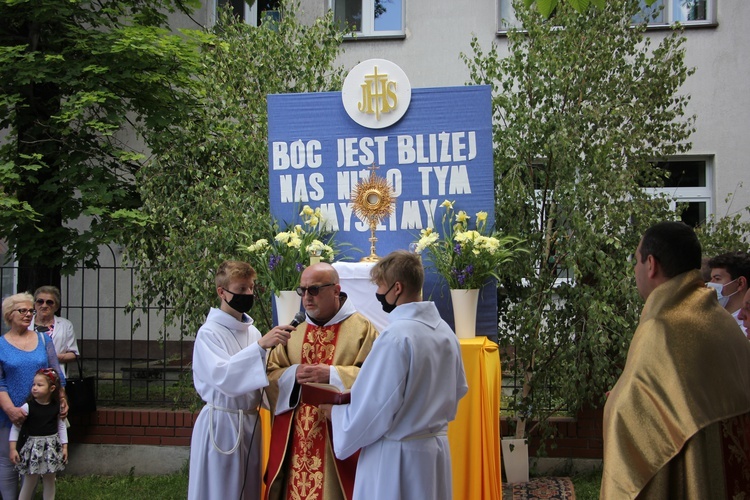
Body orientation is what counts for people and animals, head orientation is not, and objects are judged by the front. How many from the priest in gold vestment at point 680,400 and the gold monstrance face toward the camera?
1

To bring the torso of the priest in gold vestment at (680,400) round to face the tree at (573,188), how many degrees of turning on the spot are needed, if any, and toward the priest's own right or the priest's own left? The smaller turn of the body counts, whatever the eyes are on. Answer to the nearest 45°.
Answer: approximately 45° to the priest's own right

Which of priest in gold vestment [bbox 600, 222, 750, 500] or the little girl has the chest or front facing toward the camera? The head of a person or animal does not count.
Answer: the little girl

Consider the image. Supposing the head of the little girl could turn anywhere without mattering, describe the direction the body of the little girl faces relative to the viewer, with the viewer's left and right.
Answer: facing the viewer

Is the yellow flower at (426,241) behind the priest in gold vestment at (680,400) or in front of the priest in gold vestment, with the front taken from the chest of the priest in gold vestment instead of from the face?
in front

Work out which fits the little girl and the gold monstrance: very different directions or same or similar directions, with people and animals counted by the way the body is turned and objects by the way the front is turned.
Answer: same or similar directions

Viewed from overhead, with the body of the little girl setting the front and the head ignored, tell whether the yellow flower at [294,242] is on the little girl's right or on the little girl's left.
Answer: on the little girl's left

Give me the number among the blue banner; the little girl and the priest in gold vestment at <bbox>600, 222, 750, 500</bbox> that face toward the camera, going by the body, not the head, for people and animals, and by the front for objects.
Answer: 2

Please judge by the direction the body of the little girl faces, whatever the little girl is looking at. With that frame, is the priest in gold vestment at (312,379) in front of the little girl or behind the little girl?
in front

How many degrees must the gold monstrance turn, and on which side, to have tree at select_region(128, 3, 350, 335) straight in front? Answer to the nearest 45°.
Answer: approximately 135° to its right

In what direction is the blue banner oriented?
toward the camera

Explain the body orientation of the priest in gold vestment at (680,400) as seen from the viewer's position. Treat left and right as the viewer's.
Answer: facing away from the viewer and to the left of the viewer
